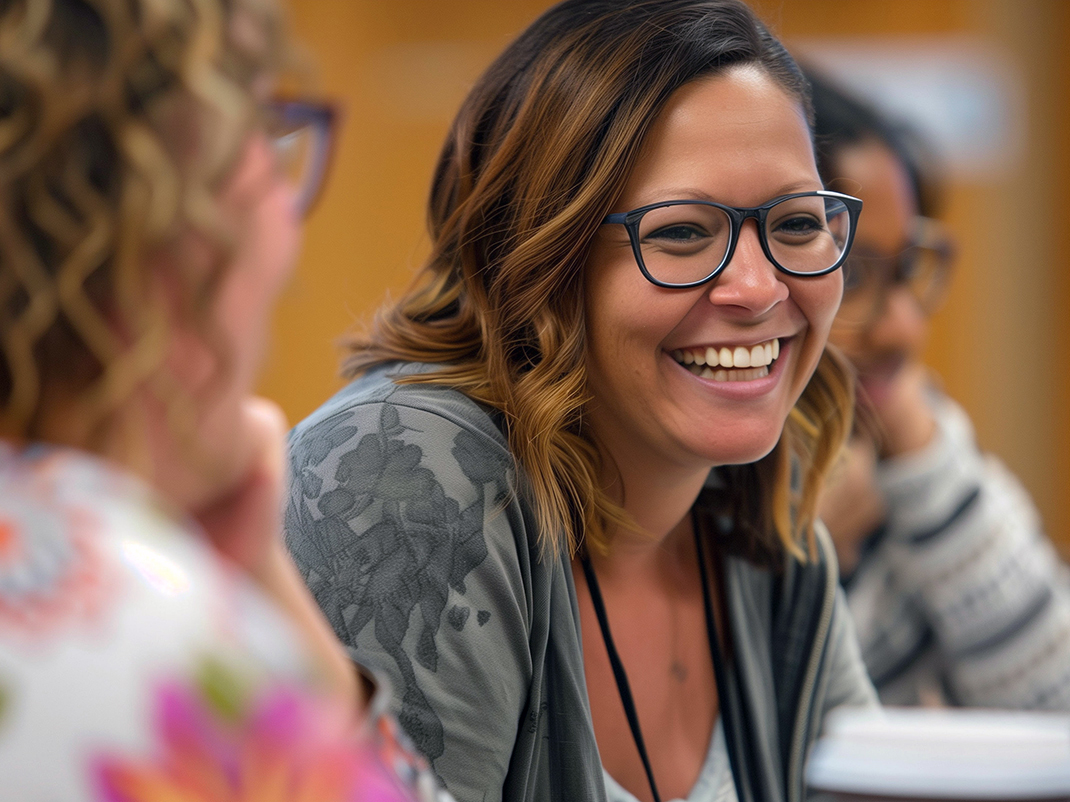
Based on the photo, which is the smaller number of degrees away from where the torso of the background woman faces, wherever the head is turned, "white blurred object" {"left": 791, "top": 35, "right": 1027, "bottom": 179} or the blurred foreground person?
the blurred foreground person

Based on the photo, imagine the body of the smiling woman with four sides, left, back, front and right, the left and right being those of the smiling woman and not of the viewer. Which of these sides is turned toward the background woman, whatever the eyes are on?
left

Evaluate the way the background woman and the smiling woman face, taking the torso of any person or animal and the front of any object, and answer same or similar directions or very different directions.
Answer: same or similar directions

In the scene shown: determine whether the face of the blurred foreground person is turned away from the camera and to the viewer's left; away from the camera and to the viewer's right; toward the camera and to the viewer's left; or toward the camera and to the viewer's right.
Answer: away from the camera and to the viewer's right

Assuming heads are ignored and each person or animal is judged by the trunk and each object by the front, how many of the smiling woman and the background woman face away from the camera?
0

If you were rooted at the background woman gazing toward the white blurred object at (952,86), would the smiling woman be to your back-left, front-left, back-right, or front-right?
back-left

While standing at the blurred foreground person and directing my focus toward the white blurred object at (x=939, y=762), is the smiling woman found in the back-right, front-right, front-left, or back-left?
front-left
